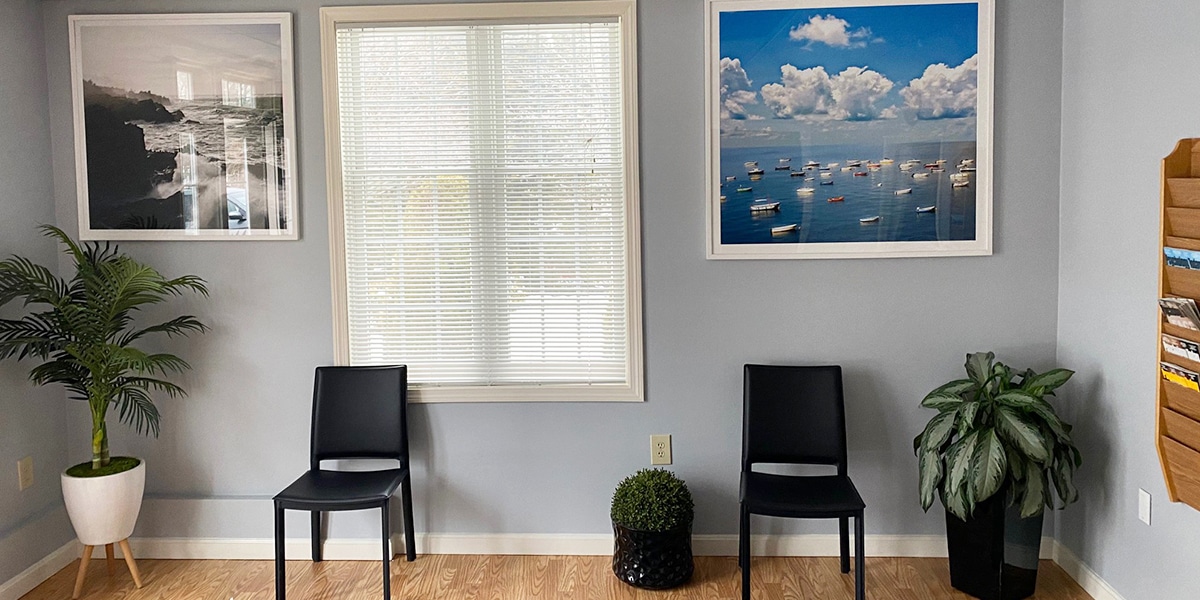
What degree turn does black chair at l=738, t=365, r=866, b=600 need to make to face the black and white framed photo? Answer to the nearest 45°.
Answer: approximately 90° to its right

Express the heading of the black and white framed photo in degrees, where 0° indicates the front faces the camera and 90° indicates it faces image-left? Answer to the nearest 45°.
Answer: approximately 0°

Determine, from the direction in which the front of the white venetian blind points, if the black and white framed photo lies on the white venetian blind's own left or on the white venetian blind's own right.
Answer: on the white venetian blind's own right

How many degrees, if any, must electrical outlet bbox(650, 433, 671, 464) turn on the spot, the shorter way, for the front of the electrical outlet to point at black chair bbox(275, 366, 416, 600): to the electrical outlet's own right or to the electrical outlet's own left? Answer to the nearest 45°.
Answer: approximately 90° to the electrical outlet's own right

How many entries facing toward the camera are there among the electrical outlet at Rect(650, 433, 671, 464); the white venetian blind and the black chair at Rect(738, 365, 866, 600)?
3

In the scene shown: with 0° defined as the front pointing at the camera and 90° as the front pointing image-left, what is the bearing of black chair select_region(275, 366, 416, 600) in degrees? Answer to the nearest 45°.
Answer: approximately 0°
